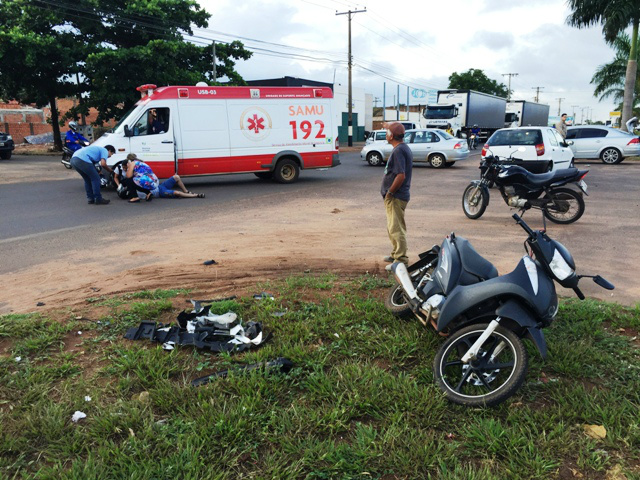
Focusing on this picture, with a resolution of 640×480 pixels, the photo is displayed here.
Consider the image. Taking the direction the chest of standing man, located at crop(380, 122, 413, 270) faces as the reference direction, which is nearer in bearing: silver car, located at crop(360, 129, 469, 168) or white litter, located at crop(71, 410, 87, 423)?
the white litter

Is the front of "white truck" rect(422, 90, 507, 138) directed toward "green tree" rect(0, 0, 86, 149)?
yes

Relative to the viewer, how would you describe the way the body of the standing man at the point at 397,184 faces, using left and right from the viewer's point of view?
facing to the left of the viewer

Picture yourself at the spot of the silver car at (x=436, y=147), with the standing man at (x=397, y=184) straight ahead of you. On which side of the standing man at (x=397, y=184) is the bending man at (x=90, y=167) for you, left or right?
right

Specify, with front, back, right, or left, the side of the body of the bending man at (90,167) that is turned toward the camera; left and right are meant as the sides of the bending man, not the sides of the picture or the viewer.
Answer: right

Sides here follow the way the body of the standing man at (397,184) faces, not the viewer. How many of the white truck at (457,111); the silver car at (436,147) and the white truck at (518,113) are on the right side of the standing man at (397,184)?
3

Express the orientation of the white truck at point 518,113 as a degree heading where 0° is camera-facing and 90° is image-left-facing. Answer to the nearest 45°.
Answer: approximately 45°

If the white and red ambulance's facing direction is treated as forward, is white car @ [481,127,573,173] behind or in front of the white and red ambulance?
behind

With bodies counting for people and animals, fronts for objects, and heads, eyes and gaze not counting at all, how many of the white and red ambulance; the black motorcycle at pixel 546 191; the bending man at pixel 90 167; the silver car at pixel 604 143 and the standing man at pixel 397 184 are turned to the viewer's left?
4

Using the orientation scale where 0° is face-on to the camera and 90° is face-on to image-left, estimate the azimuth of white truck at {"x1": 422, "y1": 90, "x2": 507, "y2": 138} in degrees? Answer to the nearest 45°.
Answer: approximately 45°

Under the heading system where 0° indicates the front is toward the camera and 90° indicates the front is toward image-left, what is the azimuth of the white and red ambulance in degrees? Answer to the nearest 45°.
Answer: approximately 90°

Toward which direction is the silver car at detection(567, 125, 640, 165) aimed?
to the viewer's left

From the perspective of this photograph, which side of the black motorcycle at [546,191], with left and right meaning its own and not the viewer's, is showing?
left

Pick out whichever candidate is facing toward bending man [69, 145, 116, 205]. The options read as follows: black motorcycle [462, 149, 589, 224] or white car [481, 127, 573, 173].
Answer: the black motorcycle
